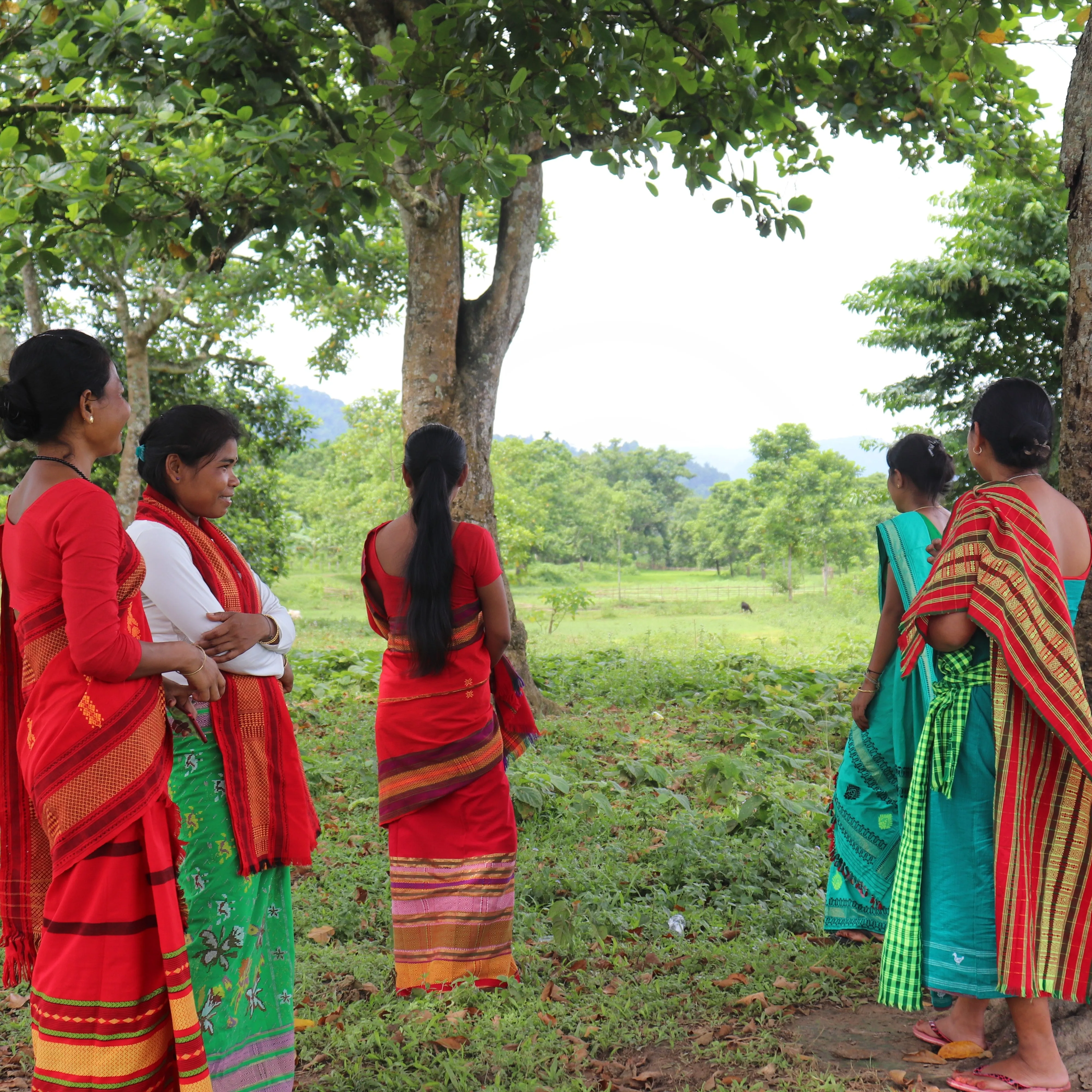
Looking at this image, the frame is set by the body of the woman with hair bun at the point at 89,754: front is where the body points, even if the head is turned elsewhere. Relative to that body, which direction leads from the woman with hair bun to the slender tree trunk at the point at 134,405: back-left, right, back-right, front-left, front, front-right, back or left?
front-left

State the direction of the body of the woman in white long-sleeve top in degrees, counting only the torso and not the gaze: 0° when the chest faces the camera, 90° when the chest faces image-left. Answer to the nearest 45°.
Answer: approximately 270°

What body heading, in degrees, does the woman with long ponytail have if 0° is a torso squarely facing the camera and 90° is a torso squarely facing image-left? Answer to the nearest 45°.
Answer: approximately 180°

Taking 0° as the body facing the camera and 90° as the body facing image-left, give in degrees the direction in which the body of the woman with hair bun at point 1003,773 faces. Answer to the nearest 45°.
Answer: approximately 135°

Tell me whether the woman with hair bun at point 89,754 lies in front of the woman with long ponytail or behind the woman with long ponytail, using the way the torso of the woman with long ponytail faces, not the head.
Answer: behind

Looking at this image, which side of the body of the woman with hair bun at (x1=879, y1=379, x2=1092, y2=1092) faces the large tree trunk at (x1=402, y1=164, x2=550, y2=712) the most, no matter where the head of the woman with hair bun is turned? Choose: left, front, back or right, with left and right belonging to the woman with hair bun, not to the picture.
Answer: front

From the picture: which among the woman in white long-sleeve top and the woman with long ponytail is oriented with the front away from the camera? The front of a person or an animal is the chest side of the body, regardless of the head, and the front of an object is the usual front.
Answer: the woman with long ponytail

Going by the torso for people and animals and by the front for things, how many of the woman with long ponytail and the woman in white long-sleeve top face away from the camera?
1

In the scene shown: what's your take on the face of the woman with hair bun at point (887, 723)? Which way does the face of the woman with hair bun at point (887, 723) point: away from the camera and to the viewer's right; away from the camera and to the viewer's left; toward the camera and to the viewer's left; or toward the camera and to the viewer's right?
away from the camera and to the viewer's left
